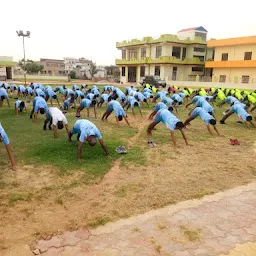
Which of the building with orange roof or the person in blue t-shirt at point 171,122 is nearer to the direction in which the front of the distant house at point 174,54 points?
the person in blue t-shirt

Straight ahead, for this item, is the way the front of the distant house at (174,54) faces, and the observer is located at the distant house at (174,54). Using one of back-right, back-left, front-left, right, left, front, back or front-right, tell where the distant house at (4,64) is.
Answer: front-right

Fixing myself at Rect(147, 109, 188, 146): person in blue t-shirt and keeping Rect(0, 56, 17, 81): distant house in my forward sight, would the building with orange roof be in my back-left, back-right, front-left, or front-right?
front-right

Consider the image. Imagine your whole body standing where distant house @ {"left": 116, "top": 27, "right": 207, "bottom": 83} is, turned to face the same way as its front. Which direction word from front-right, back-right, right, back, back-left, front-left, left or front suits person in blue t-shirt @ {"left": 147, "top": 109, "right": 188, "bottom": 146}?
front-left

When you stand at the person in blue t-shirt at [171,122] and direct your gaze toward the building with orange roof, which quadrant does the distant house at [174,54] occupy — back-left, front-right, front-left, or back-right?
front-left

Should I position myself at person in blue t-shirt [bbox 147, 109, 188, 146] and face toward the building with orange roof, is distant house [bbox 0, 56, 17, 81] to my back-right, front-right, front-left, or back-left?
front-left

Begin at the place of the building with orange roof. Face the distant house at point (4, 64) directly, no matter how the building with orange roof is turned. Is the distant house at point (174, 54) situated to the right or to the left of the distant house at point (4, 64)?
right

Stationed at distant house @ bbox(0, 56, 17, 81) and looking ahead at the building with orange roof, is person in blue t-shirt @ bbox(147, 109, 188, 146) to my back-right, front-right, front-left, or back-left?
front-right

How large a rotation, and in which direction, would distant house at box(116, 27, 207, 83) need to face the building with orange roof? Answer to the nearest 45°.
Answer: approximately 90° to its left

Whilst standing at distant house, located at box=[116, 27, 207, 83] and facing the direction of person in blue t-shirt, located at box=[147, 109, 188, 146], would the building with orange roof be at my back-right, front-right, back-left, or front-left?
front-left

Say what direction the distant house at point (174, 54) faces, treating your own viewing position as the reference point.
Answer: facing the viewer and to the left of the viewer
